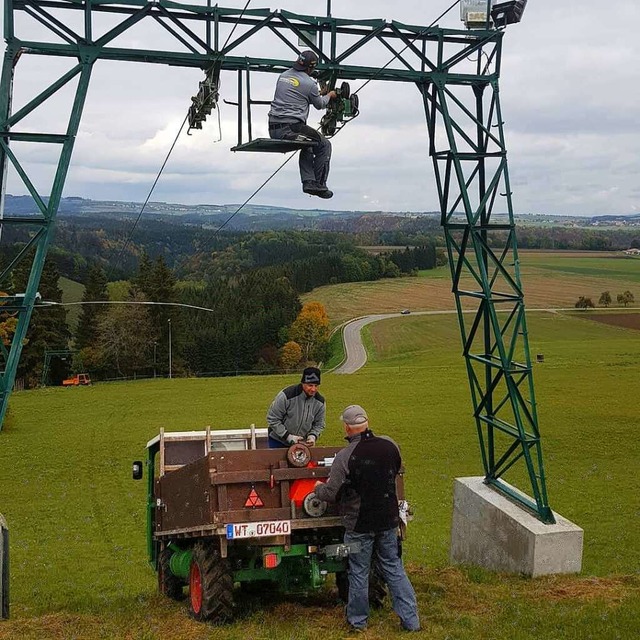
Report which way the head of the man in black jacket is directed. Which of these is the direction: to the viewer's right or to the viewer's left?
to the viewer's left

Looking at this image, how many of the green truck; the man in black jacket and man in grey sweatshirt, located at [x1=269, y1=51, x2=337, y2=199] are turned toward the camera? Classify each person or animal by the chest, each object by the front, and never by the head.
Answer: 0

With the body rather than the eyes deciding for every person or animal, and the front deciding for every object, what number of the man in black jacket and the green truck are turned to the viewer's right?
0

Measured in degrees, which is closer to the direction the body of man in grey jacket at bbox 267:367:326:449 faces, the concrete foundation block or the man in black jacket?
the man in black jacket

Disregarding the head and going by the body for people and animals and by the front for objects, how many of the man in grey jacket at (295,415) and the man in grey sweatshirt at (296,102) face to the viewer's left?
0

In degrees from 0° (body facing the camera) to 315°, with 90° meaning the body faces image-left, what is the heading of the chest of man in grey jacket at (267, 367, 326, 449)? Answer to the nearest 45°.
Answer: approximately 315°

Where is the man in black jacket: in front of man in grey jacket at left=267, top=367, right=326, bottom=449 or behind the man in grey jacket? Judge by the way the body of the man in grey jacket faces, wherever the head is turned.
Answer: in front

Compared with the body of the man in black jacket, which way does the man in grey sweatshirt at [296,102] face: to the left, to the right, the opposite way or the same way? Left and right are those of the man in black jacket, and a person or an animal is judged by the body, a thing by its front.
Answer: to the right

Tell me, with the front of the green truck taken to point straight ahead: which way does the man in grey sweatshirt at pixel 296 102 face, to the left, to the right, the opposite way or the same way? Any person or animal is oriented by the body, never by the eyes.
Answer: to the right

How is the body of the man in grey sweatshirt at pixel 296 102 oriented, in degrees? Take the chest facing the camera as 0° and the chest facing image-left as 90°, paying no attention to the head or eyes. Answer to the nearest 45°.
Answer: approximately 225°

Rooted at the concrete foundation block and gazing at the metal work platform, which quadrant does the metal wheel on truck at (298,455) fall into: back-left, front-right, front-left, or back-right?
front-left

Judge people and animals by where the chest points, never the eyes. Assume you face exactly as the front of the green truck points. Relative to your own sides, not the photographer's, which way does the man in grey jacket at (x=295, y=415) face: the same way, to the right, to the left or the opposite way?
the opposite way

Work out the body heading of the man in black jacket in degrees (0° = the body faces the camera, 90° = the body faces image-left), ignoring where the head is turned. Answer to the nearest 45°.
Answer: approximately 135°
